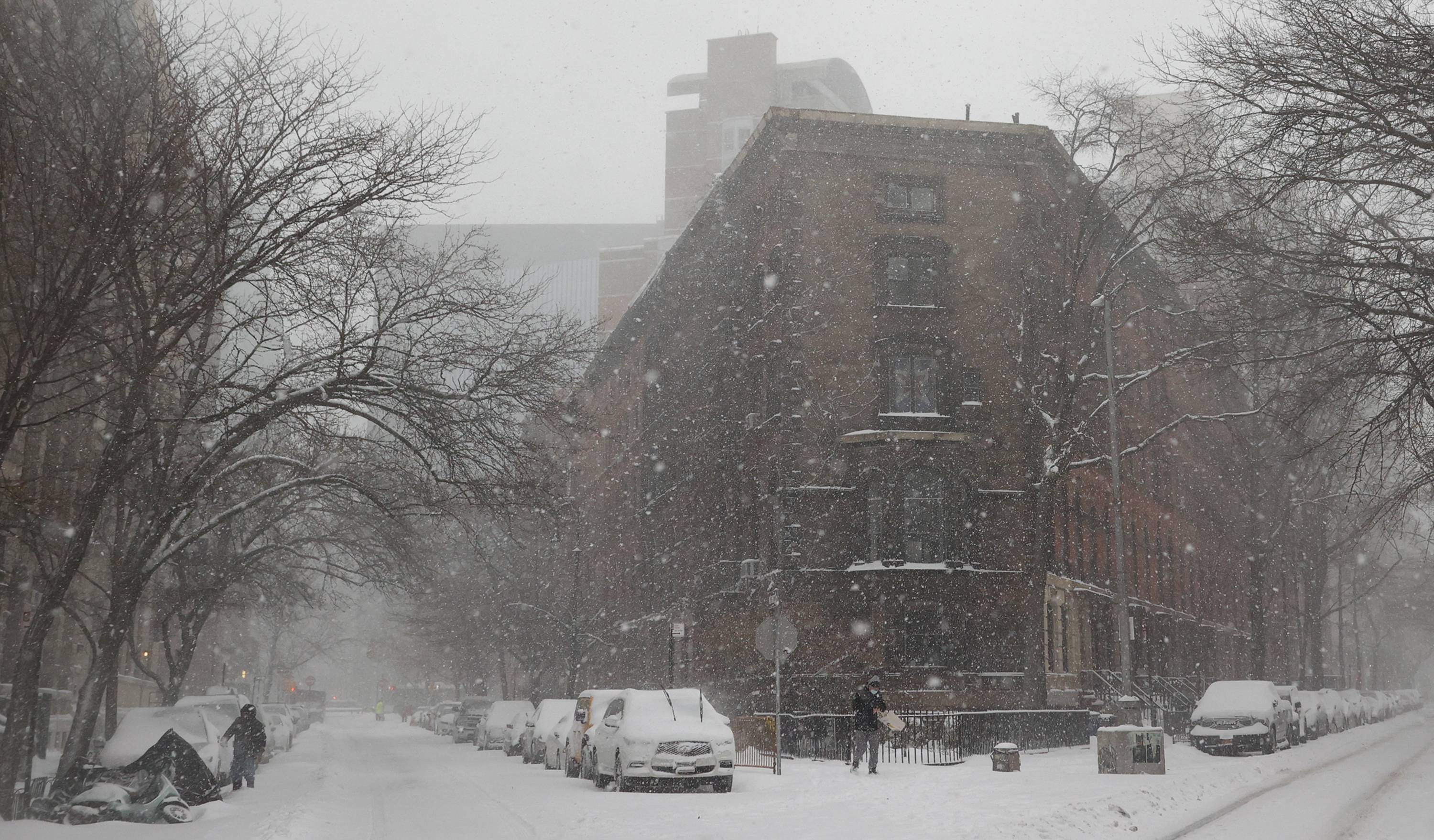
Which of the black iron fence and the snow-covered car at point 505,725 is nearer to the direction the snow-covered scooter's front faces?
the black iron fence

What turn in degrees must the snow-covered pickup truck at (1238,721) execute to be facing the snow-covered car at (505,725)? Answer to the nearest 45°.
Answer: approximately 90° to its right

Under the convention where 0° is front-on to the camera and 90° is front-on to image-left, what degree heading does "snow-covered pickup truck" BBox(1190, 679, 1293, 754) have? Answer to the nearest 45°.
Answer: approximately 0°

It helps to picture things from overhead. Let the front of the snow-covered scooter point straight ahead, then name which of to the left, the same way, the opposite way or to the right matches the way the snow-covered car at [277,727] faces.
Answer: to the right

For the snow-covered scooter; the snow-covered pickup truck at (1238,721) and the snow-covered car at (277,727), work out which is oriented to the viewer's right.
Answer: the snow-covered scooter

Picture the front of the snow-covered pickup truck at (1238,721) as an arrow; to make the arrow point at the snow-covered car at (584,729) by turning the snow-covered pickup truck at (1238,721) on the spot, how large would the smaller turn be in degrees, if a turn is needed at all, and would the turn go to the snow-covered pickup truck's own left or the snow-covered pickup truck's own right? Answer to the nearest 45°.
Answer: approximately 45° to the snow-covered pickup truck's own right

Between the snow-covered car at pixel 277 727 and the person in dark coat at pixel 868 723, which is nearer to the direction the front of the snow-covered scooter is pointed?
the person in dark coat

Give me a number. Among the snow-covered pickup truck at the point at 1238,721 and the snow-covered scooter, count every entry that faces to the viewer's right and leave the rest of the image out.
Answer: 1

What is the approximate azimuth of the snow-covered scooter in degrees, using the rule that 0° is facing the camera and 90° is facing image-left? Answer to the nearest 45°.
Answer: approximately 270°

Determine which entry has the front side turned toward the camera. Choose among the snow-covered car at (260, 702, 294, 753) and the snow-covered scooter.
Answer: the snow-covered car

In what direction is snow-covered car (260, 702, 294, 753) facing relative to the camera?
toward the camera

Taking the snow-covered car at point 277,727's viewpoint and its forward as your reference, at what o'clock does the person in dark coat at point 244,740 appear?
The person in dark coat is roughly at 12 o'clock from the snow-covered car.

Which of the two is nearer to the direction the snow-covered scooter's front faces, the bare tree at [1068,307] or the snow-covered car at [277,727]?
the bare tree

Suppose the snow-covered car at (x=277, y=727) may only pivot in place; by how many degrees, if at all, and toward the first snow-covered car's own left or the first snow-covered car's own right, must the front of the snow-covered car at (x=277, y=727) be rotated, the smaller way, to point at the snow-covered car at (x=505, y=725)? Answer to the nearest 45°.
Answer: approximately 90° to the first snow-covered car's own left

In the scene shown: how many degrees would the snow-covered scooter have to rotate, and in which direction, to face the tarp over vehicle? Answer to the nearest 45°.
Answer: approximately 90° to its left

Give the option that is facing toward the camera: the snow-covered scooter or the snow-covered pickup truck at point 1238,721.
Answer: the snow-covered pickup truck
